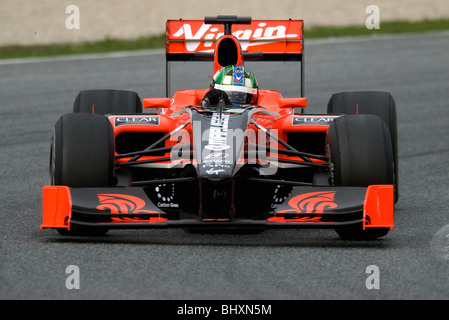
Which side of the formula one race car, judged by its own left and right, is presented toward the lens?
front
